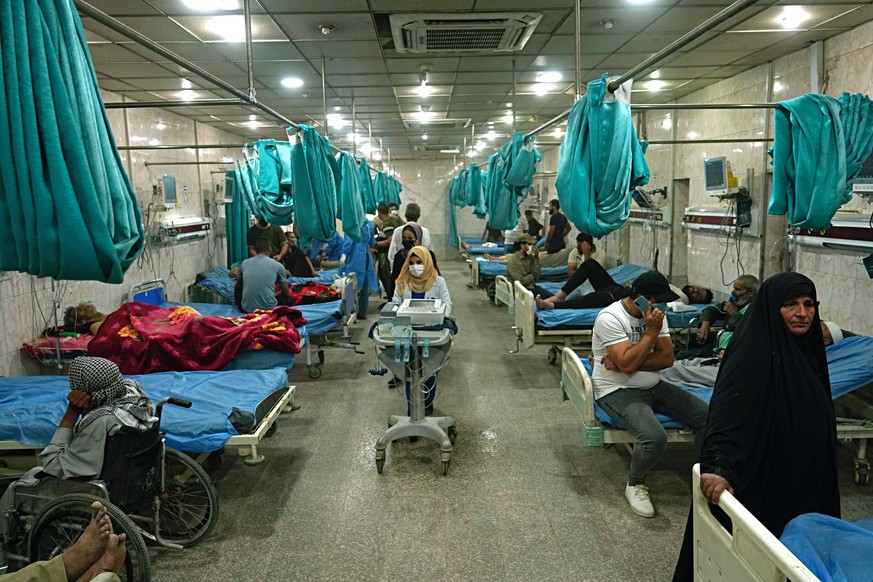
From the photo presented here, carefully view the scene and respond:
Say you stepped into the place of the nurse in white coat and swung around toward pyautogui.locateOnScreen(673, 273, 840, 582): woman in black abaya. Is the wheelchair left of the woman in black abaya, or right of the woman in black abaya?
right

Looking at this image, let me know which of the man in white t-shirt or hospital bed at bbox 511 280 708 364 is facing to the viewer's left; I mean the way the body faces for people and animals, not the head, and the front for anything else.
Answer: the hospital bed

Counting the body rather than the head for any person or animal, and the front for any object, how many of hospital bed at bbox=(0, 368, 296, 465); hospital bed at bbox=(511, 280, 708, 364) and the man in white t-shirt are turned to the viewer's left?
1

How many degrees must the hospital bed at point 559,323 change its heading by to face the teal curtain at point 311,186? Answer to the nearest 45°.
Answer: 0° — it already faces it

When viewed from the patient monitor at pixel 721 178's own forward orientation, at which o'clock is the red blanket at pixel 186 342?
The red blanket is roughly at 12 o'clock from the patient monitor.

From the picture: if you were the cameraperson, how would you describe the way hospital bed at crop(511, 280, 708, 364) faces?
facing to the left of the viewer

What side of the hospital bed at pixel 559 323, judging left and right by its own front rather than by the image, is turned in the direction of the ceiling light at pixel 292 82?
front

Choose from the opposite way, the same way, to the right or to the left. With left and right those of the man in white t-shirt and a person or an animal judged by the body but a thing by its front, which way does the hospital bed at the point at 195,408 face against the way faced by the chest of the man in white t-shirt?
to the left

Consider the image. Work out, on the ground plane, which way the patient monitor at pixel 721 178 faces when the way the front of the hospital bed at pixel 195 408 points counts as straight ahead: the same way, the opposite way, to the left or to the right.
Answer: the opposite way

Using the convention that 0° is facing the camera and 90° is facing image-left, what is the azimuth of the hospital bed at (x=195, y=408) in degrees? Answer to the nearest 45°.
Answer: approximately 270°

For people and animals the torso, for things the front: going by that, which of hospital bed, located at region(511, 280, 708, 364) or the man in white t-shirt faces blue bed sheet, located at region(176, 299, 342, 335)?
the hospital bed

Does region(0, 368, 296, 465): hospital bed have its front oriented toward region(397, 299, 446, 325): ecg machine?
yes
